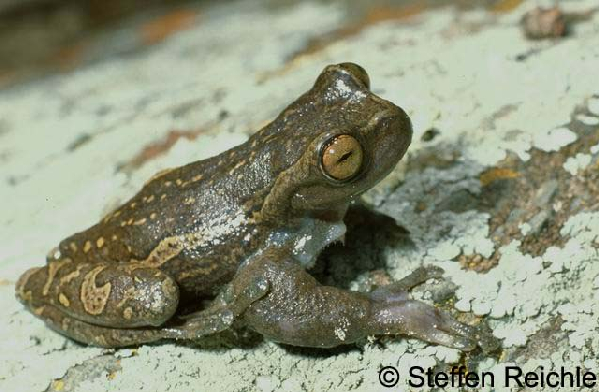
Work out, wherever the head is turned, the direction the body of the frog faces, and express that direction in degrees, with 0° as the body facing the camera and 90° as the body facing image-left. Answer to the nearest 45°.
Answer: approximately 270°
